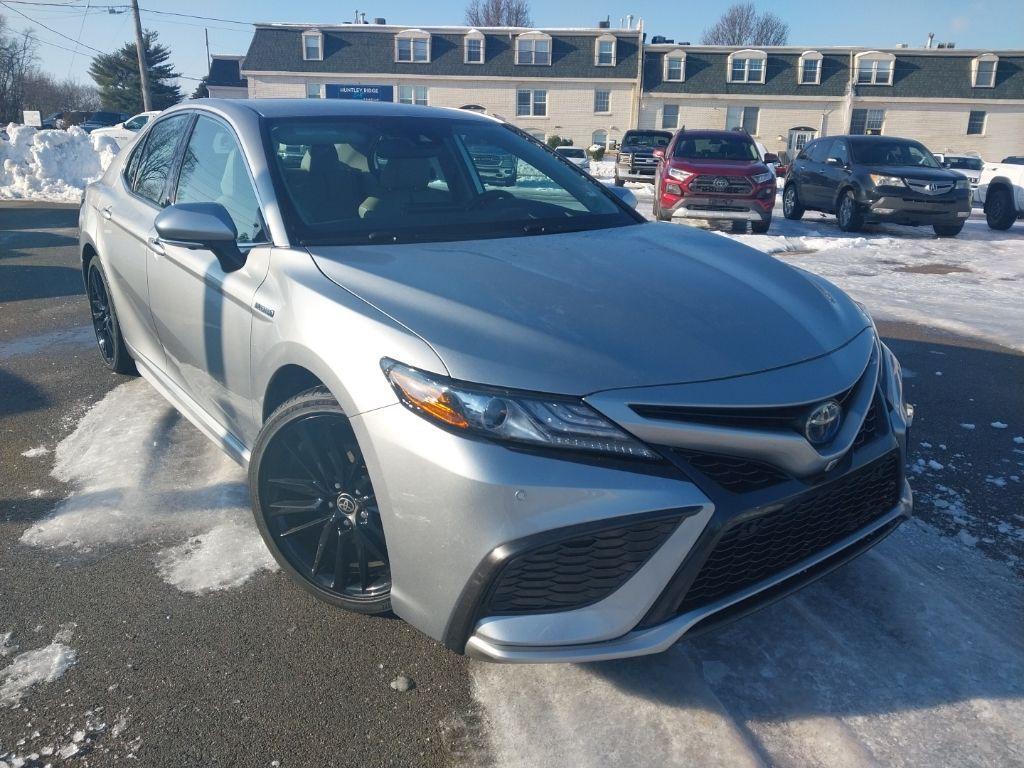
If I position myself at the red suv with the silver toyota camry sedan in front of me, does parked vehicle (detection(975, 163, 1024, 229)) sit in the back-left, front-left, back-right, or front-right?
back-left

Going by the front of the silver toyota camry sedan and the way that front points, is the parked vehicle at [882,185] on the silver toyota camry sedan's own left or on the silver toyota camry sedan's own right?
on the silver toyota camry sedan's own left

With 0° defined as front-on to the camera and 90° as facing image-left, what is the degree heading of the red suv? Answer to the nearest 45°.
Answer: approximately 0°

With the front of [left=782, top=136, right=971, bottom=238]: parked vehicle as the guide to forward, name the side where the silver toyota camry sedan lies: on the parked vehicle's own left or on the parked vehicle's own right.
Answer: on the parked vehicle's own right

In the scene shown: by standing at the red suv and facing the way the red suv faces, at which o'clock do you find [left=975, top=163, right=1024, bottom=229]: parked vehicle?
The parked vehicle is roughly at 8 o'clock from the red suv.

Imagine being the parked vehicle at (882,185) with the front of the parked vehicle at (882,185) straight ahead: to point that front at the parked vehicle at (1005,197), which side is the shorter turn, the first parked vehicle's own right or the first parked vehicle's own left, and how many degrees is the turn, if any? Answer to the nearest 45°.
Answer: approximately 90° to the first parked vehicle's own left

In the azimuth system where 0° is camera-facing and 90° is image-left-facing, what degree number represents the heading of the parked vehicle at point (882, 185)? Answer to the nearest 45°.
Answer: approximately 315°

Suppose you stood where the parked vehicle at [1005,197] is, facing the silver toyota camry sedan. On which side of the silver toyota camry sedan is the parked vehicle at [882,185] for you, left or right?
right

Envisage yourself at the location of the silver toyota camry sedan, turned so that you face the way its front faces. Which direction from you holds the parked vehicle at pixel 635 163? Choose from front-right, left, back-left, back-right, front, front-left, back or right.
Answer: back-left

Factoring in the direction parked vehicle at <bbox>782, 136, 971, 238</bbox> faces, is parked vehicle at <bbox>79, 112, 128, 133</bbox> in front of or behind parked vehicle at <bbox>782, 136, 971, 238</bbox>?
behind

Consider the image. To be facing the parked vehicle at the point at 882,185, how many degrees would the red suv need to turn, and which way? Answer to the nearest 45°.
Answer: approximately 135° to its left

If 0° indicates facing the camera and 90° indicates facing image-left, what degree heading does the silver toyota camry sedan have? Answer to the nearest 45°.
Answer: approximately 315°

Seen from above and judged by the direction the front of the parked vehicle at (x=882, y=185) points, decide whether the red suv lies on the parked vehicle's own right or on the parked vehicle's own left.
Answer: on the parked vehicle's own right
